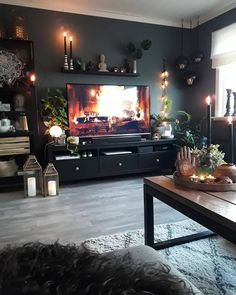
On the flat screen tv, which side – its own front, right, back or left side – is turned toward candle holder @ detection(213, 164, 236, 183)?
front

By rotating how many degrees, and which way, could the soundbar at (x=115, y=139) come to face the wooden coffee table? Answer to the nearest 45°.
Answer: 0° — it already faces it

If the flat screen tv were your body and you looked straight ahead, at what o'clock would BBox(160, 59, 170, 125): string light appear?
The string light is roughly at 8 o'clock from the flat screen tv.

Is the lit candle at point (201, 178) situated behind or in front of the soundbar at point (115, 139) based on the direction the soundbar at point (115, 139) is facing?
in front

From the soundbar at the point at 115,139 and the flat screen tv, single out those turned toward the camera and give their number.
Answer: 2

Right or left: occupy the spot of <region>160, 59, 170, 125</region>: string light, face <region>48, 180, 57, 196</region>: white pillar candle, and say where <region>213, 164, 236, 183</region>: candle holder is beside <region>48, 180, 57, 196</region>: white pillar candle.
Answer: left

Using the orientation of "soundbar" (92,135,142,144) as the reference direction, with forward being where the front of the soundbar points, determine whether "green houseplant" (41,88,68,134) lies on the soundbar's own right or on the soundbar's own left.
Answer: on the soundbar's own right

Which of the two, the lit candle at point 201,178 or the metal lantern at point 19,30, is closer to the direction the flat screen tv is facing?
the lit candle

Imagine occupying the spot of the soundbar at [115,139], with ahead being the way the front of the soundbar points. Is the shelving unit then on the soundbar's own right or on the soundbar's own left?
on the soundbar's own right

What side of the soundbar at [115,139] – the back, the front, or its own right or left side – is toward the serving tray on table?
front

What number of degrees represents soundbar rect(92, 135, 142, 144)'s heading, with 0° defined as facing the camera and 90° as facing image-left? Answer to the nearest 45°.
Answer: approximately 0°

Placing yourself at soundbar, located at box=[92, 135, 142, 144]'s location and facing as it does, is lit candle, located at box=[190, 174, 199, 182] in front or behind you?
in front

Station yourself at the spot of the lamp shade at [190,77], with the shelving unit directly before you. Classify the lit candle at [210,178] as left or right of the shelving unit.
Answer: left

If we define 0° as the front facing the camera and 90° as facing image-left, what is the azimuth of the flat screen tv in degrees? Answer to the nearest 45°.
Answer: approximately 0°
